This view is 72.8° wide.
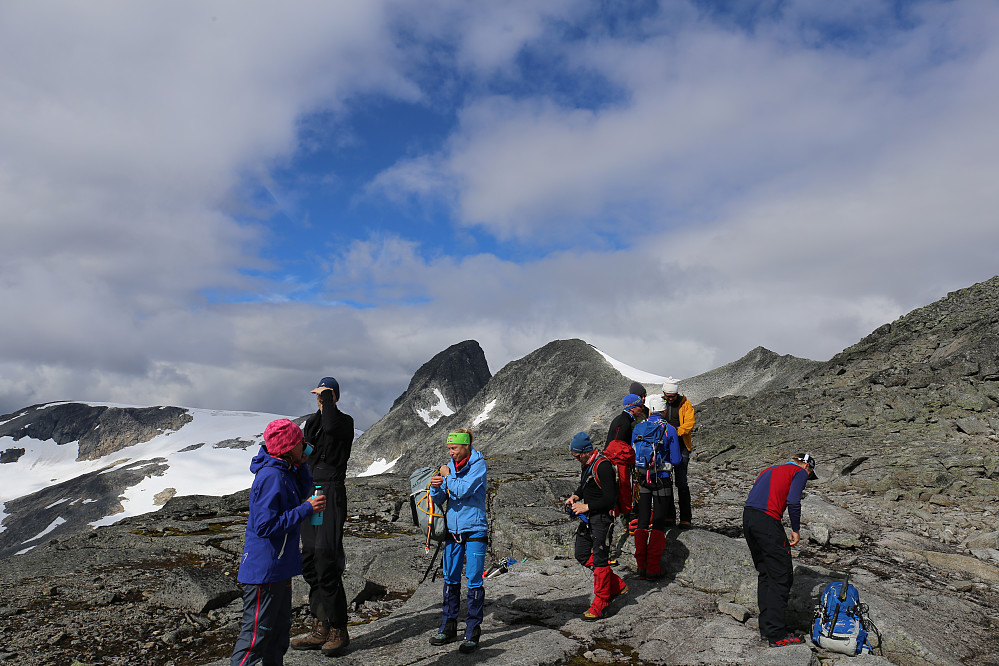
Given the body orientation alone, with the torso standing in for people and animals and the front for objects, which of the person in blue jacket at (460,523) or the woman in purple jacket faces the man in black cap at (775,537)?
the woman in purple jacket

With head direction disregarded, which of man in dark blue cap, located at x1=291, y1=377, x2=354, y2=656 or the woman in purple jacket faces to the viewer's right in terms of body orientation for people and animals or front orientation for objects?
the woman in purple jacket

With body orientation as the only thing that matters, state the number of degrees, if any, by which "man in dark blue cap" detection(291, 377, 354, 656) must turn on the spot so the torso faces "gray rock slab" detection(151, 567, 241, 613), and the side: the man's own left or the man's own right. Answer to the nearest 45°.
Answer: approximately 90° to the man's own right

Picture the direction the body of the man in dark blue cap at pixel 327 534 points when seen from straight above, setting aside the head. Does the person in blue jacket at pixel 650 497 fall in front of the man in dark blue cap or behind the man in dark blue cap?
behind

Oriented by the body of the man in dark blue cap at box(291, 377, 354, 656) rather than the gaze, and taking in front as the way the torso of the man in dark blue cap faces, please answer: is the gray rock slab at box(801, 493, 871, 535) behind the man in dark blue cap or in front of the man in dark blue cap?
behind

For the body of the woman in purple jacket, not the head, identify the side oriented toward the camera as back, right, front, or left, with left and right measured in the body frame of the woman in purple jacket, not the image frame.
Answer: right

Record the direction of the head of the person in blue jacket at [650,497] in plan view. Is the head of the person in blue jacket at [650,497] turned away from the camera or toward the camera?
away from the camera

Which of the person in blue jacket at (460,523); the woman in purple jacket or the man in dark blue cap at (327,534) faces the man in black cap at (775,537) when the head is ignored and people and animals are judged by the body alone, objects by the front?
the woman in purple jacket

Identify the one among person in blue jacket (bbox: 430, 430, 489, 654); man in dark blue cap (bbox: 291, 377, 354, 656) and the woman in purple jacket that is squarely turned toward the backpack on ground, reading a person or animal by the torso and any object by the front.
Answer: the woman in purple jacket

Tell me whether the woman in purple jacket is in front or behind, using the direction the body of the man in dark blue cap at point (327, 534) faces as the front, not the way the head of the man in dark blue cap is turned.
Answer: in front

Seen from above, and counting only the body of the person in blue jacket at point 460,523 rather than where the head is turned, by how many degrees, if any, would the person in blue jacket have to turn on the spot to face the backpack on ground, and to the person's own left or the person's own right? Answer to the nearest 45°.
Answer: approximately 135° to the person's own left

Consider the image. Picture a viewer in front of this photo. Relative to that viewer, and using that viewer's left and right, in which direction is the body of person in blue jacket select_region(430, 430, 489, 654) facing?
facing the viewer and to the left of the viewer

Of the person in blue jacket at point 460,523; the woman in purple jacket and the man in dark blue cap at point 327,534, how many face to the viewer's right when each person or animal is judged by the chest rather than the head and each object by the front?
1

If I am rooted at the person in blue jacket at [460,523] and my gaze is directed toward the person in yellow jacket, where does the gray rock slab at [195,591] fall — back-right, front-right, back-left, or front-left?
back-left

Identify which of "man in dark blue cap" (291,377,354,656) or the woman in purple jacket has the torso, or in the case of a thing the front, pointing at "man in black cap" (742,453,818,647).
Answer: the woman in purple jacket

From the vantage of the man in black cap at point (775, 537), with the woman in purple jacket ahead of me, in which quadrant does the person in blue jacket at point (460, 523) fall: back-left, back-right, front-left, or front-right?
front-right

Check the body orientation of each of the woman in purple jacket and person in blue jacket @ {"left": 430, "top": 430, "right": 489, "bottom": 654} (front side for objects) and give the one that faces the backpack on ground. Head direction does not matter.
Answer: the woman in purple jacket

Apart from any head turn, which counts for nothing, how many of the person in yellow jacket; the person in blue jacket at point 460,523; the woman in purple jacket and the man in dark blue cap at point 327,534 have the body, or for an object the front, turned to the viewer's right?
1
